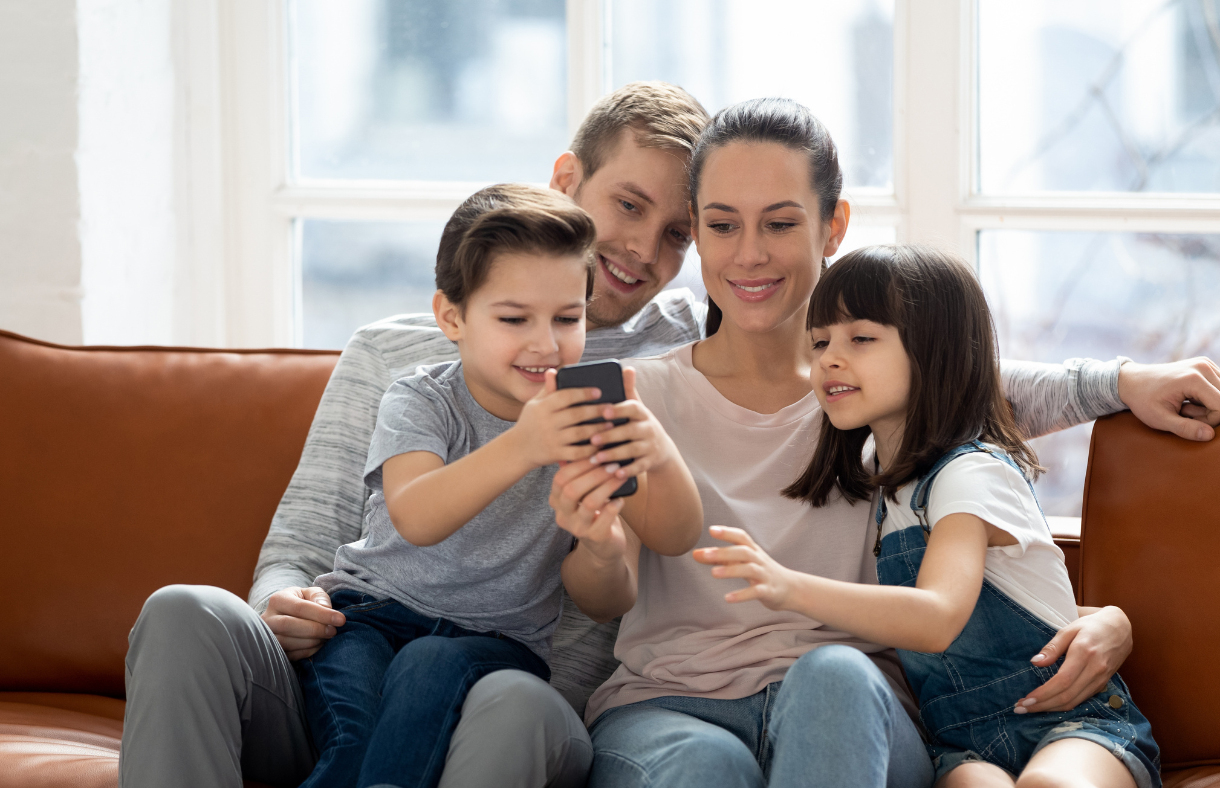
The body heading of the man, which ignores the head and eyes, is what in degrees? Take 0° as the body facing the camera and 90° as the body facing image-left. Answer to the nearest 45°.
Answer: approximately 0°

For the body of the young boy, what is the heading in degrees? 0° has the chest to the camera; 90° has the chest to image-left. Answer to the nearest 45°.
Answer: approximately 315°

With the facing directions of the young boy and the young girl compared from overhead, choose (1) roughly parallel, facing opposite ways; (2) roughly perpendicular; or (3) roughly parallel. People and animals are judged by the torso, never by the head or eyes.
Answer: roughly perpendicular
